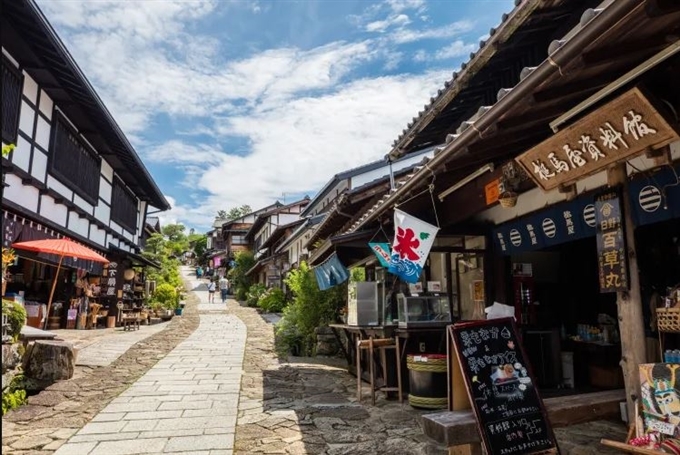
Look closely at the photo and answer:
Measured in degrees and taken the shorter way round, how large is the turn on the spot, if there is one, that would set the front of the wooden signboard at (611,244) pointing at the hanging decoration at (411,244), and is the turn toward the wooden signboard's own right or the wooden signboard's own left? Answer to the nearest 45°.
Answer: approximately 90° to the wooden signboard's own right

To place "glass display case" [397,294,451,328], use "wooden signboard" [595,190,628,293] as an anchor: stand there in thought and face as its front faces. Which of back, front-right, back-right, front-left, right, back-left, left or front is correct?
right

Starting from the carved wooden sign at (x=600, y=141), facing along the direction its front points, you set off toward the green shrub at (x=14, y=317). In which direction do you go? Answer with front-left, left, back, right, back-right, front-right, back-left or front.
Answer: front-right

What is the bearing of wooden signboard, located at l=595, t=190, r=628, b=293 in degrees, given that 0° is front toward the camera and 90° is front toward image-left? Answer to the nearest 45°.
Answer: approximately 45°

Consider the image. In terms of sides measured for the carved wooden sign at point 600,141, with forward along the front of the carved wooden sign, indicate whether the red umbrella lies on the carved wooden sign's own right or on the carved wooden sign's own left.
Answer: on the carved wooden sign's own right

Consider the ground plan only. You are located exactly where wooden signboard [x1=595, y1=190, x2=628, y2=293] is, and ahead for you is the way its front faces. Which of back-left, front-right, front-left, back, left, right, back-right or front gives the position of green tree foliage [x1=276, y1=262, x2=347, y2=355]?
right

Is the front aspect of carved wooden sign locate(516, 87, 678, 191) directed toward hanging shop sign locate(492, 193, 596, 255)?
no

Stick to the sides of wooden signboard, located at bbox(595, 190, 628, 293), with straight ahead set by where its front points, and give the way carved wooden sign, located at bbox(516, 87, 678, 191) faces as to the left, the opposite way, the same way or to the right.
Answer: the same way

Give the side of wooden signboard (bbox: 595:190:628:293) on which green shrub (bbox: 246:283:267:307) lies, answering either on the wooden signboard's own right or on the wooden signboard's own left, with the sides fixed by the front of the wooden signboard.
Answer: on the wooden signboard's own right

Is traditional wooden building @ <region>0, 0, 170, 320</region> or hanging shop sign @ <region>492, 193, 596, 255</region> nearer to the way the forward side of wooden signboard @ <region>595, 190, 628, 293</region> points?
the traditional wooden building

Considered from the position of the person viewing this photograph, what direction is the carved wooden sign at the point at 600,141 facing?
facing the viewer and to the left of the viewer

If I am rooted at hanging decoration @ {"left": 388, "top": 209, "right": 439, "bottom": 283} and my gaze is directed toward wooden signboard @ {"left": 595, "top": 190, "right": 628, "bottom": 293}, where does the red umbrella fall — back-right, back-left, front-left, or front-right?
back-right

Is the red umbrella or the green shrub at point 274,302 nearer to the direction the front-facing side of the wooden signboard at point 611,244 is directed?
the red umbrella

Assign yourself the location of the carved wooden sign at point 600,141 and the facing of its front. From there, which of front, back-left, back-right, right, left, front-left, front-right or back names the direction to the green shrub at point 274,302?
right

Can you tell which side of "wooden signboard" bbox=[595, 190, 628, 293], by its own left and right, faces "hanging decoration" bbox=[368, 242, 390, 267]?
right

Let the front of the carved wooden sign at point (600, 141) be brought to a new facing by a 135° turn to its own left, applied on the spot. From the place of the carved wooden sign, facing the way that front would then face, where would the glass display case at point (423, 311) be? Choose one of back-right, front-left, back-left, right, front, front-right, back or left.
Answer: back-left

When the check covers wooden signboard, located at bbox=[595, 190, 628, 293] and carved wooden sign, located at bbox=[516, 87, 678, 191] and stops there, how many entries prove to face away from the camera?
0

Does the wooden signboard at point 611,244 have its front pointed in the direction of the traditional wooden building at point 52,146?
no

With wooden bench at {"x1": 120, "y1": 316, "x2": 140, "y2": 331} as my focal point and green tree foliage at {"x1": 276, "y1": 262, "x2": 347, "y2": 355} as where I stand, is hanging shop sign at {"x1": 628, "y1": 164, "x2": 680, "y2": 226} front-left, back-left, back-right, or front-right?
back-left
